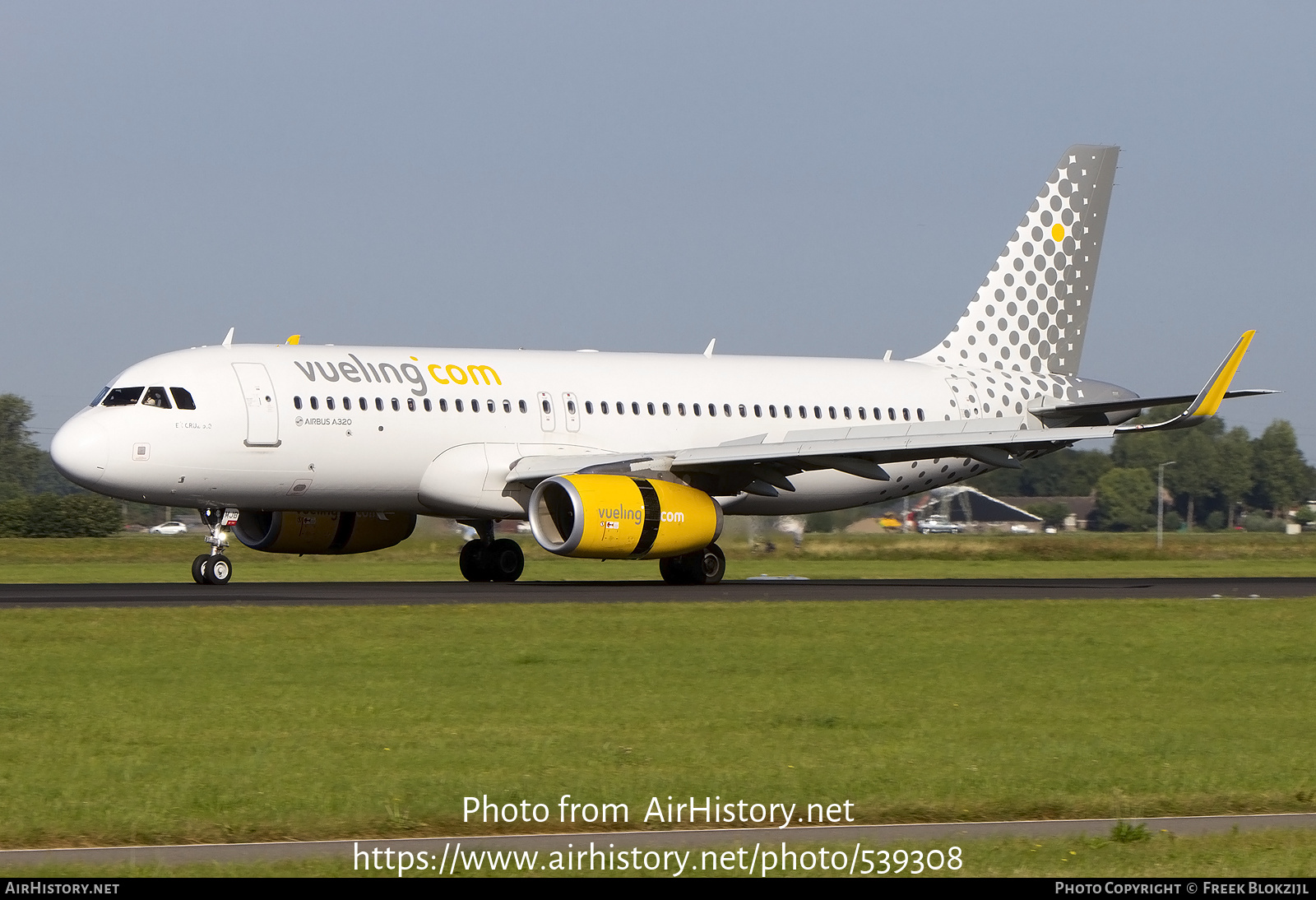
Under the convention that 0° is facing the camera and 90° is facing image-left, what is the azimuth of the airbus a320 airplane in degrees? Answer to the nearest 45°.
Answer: approximately 45°
